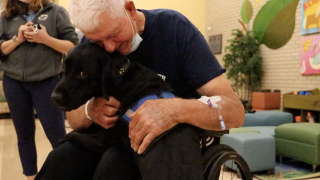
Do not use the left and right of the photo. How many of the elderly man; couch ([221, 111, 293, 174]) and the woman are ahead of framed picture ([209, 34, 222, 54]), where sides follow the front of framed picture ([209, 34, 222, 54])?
3

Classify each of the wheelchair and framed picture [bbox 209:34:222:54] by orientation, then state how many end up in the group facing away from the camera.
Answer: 0

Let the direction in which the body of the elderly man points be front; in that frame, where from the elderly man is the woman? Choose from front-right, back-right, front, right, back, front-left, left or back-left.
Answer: right

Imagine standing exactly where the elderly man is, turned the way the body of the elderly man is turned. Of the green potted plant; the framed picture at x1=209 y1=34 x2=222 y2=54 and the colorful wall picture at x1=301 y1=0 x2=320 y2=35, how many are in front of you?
0

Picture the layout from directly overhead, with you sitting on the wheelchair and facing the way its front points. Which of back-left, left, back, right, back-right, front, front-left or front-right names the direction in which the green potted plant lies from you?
back-right

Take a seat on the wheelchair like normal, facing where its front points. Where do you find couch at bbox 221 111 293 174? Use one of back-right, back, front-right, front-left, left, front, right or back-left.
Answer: back-right

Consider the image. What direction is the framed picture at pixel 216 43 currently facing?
toward the camera

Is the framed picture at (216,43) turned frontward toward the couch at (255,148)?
yes

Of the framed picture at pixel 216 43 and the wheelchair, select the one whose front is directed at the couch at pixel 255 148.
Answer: the framed picture

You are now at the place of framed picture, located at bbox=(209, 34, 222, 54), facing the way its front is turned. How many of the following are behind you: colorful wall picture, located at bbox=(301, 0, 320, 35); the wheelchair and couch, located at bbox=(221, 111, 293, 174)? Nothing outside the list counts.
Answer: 0

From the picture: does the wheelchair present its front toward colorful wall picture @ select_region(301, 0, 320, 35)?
no

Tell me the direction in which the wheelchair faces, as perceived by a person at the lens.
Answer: facing the viewer and to the left of the viewer

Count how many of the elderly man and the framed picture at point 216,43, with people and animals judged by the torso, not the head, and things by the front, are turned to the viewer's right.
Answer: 0

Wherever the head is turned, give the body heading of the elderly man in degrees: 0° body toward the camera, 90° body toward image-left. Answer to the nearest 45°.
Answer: approximately 45°

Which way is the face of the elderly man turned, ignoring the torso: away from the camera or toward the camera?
toward the camera

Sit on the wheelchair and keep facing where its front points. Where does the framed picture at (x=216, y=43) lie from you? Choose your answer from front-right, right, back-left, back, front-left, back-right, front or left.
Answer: back-right

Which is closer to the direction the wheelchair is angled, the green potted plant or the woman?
the woman

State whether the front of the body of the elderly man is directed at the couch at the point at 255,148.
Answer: no

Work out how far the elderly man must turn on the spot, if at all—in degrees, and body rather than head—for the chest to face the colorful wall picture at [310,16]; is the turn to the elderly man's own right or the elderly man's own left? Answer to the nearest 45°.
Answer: approximately 180°

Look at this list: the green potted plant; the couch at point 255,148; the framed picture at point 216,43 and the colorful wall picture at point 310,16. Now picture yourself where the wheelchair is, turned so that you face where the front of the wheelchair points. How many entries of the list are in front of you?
0
